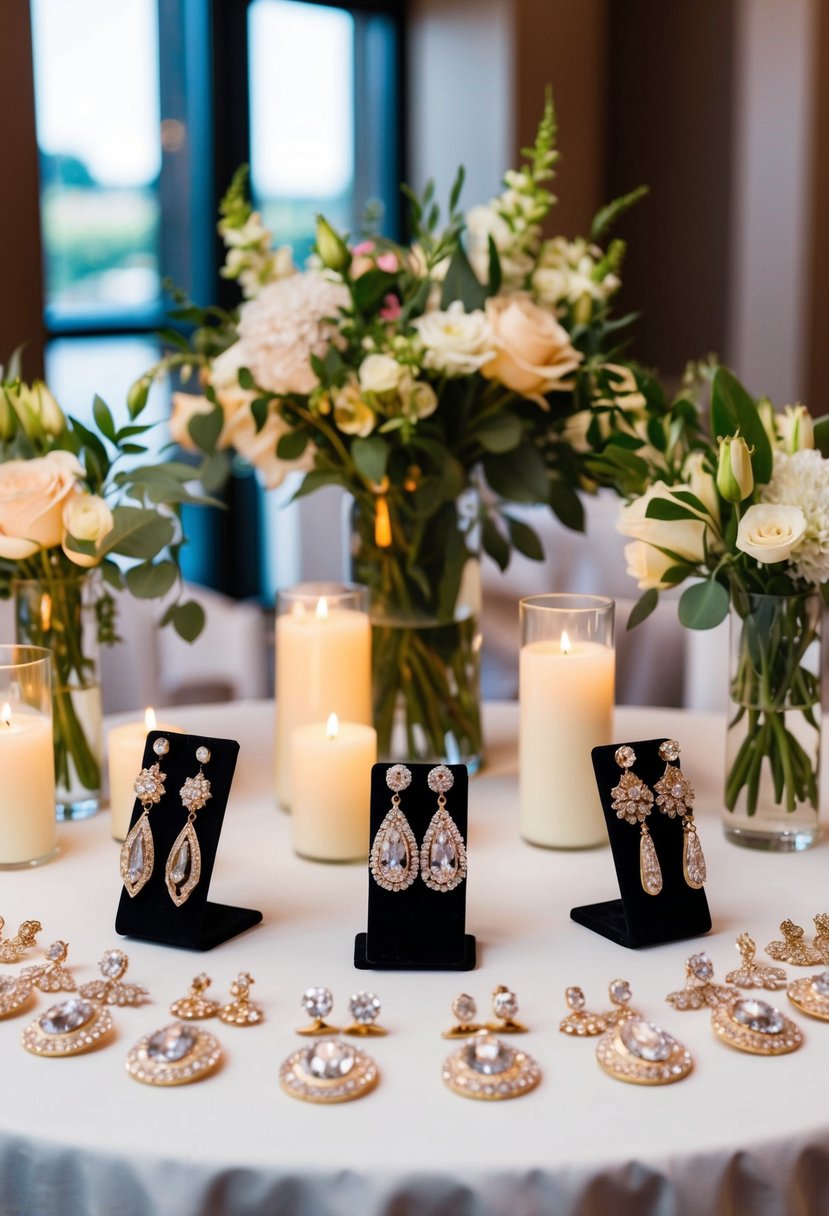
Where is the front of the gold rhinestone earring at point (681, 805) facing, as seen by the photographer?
facing the viewer and to the right of the viewer

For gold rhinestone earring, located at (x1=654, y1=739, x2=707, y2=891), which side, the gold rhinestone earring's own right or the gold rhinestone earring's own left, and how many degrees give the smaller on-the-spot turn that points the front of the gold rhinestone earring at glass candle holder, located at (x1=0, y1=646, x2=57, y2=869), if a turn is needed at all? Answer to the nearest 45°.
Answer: approximately 135° to the gold rhinestone earring's own right
